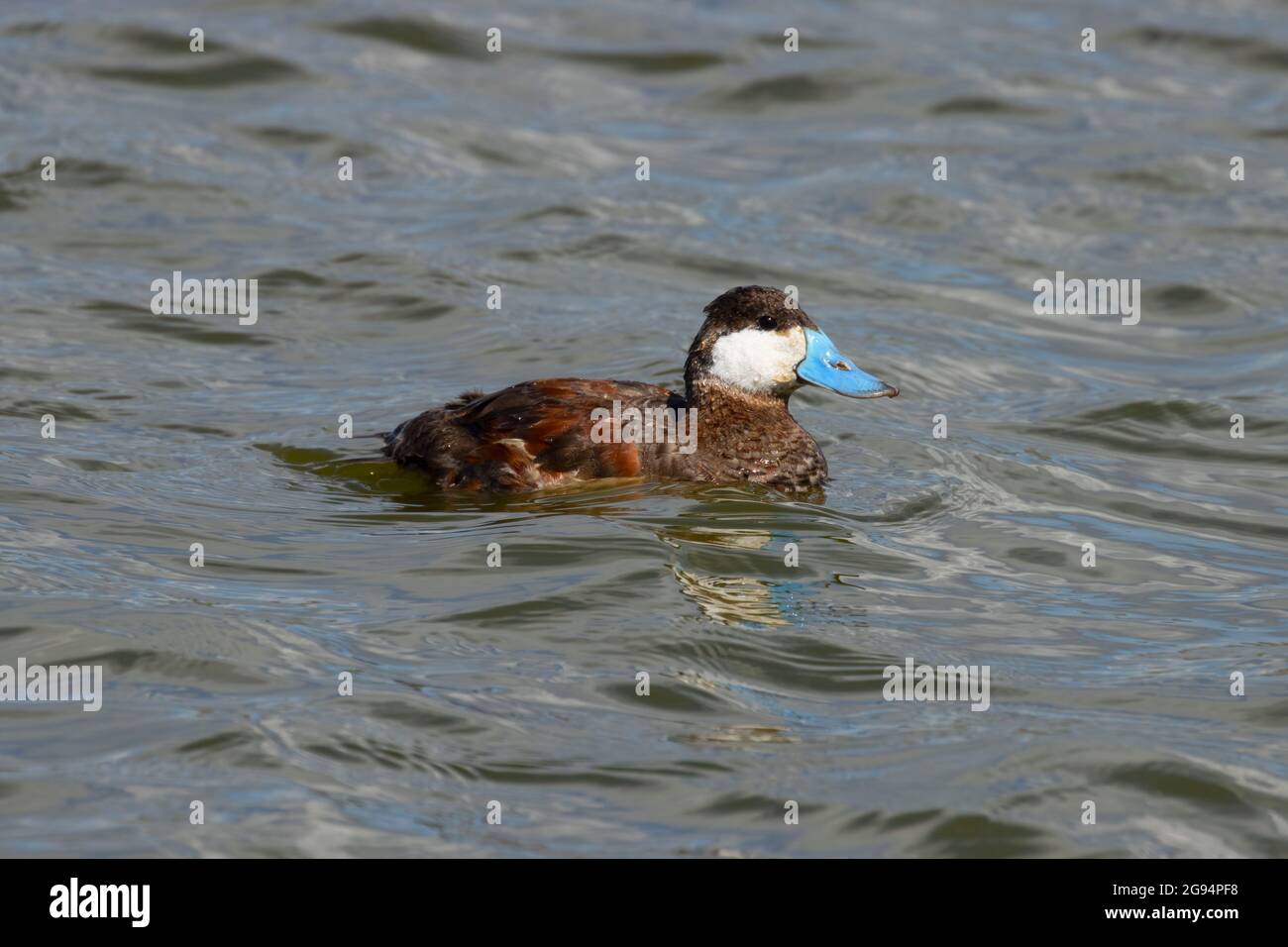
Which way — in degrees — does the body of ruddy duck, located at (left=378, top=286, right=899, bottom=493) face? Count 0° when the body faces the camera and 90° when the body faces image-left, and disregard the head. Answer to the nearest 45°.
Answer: approximately 270°
